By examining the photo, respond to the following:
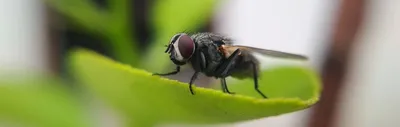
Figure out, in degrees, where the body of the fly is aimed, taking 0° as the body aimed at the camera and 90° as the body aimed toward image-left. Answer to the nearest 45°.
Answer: approximately 90°
